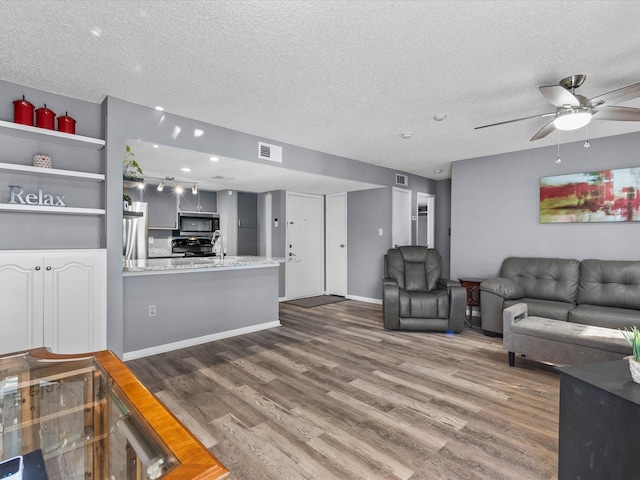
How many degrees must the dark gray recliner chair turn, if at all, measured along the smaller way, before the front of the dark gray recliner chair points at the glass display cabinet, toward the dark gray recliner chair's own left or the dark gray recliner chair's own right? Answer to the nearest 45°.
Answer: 0° — it already faces it

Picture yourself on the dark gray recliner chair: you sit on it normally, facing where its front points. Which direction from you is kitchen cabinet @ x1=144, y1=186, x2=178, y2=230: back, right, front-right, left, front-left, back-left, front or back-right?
right

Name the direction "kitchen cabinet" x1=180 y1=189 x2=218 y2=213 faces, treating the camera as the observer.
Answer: facing the viewer

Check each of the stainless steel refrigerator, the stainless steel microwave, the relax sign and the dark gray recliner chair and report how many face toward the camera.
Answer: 4

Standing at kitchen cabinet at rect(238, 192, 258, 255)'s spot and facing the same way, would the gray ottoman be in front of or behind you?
in front

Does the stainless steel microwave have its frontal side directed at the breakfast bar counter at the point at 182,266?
yes

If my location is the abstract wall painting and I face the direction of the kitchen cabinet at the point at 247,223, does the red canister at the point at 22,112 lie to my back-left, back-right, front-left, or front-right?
front-left

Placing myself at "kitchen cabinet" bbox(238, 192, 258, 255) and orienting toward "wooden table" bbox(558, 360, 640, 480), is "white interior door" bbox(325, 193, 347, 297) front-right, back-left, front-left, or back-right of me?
front-left

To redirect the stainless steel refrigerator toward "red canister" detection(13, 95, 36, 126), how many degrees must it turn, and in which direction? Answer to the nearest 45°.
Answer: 0° — it already faces it

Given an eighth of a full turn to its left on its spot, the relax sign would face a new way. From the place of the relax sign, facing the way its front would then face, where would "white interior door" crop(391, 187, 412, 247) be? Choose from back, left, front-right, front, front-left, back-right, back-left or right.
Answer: front-left

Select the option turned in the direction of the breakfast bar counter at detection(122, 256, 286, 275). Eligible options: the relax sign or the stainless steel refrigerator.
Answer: the stainless steel refrigerator

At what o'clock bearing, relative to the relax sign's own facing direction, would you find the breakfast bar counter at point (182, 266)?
The breakfast bar counter is roughly at 9 o'clock from the relax sign.

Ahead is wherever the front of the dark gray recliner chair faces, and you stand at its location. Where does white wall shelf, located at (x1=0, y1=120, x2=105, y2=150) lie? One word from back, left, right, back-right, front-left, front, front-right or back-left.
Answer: front-right

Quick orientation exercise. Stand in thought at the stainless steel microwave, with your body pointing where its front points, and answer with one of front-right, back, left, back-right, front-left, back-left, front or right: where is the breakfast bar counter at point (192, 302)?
front

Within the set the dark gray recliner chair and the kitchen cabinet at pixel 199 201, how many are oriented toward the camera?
2

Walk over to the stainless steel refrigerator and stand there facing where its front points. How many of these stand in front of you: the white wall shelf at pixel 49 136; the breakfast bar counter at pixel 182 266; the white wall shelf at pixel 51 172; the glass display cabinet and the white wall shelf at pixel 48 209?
5

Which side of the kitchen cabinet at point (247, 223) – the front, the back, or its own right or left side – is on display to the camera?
front

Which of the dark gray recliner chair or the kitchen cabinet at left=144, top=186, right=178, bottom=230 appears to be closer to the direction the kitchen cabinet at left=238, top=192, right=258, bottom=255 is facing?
the dark gray recliner chair

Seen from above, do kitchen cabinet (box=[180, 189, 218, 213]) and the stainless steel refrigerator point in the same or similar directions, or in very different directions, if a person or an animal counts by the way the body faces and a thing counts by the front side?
same or similar directions
